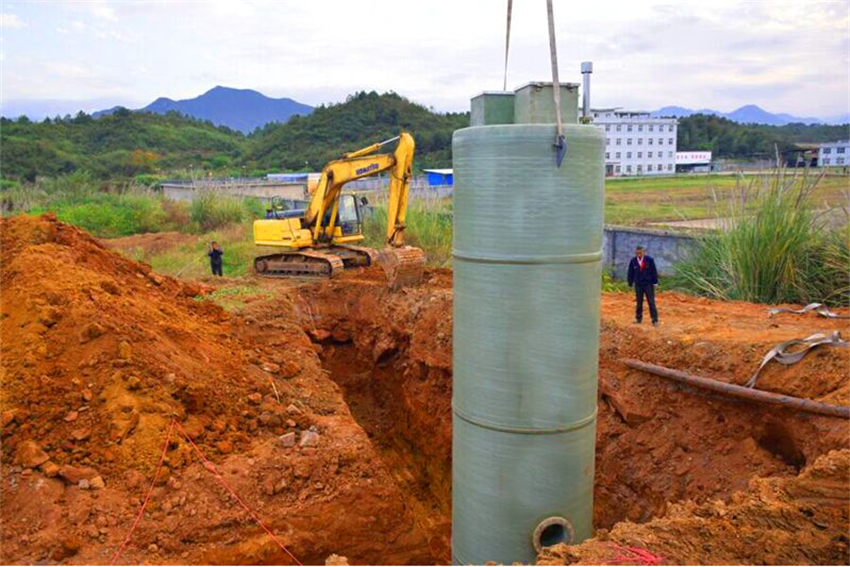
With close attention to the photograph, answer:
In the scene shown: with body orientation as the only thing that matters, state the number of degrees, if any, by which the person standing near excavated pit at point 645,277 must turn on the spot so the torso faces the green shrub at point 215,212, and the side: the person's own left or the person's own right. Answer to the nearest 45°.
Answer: approximately 135° to the person's own right

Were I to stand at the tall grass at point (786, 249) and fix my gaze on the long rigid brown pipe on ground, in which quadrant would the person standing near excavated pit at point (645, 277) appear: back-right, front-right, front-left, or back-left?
front-right

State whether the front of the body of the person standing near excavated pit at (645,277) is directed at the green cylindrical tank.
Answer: yes

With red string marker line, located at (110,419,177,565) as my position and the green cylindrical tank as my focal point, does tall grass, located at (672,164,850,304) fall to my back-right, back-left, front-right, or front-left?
front-left

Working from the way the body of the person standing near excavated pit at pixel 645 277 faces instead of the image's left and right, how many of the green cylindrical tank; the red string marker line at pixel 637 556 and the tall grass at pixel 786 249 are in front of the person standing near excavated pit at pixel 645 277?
2

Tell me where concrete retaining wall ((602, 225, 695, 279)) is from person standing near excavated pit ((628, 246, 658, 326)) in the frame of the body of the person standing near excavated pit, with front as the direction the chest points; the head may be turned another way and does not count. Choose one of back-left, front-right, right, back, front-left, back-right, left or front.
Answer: back

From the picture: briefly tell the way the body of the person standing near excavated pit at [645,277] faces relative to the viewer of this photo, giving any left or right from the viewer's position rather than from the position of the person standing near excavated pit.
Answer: facing the viewer

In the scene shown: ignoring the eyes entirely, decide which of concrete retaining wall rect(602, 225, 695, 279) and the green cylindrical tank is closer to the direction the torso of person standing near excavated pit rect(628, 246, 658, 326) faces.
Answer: the green cylindrical tank

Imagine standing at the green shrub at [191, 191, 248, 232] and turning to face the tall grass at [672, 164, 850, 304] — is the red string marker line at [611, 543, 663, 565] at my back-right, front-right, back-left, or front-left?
front-right

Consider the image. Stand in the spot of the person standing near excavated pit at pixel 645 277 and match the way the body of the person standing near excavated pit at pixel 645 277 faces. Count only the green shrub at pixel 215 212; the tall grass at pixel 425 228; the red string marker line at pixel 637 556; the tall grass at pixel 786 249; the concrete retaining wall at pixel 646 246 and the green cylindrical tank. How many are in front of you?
2

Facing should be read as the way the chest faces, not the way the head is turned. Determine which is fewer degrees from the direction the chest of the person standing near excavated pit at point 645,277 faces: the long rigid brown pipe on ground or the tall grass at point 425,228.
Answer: the long rigid brown pipe on ground

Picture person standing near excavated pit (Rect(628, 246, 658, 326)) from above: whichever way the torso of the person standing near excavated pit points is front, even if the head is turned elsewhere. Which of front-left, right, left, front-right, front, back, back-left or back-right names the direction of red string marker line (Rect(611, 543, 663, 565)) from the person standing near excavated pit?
front

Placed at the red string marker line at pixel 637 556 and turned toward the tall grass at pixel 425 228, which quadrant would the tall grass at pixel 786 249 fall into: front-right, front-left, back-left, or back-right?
front-right

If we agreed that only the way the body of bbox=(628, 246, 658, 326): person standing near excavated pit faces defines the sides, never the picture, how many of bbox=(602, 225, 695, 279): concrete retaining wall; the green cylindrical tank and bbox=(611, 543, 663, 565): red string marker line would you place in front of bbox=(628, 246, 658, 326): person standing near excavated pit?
2

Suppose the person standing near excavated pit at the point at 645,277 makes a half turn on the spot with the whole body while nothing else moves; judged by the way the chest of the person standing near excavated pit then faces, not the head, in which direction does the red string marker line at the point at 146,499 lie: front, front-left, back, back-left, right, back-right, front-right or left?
back-left

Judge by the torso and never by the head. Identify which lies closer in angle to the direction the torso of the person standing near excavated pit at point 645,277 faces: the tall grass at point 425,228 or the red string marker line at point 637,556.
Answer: the red string marker line

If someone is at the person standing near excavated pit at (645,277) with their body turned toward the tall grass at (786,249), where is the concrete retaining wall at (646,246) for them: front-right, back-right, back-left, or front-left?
front-left
